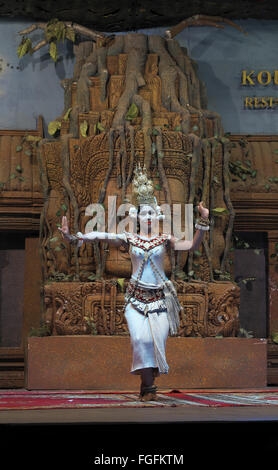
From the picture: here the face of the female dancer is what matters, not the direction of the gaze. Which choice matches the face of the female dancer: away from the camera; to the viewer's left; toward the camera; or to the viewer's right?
toward the camera

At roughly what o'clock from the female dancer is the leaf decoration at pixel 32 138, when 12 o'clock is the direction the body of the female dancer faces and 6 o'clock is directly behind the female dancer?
The leaf decoration is roughly at 5 o'clock from the female dancer.

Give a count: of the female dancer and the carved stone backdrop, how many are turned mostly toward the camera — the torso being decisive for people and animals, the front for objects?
2

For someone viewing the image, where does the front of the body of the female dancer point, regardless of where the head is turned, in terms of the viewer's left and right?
facing the viewer

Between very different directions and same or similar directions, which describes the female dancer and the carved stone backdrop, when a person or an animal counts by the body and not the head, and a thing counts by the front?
same or similar directions

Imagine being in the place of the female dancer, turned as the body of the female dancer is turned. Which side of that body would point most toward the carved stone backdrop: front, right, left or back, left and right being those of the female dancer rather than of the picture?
back

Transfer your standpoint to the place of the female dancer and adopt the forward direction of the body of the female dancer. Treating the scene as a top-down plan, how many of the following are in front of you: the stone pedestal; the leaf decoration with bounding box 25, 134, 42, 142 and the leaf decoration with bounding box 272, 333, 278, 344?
0

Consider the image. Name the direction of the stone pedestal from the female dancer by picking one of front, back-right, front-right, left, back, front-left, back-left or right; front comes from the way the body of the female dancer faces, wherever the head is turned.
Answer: back

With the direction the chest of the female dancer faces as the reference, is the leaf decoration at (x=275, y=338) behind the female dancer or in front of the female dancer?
behind

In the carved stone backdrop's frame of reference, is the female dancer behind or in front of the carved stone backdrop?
in front

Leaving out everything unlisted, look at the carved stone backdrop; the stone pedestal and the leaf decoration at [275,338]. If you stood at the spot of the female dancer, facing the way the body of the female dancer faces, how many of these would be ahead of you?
0
